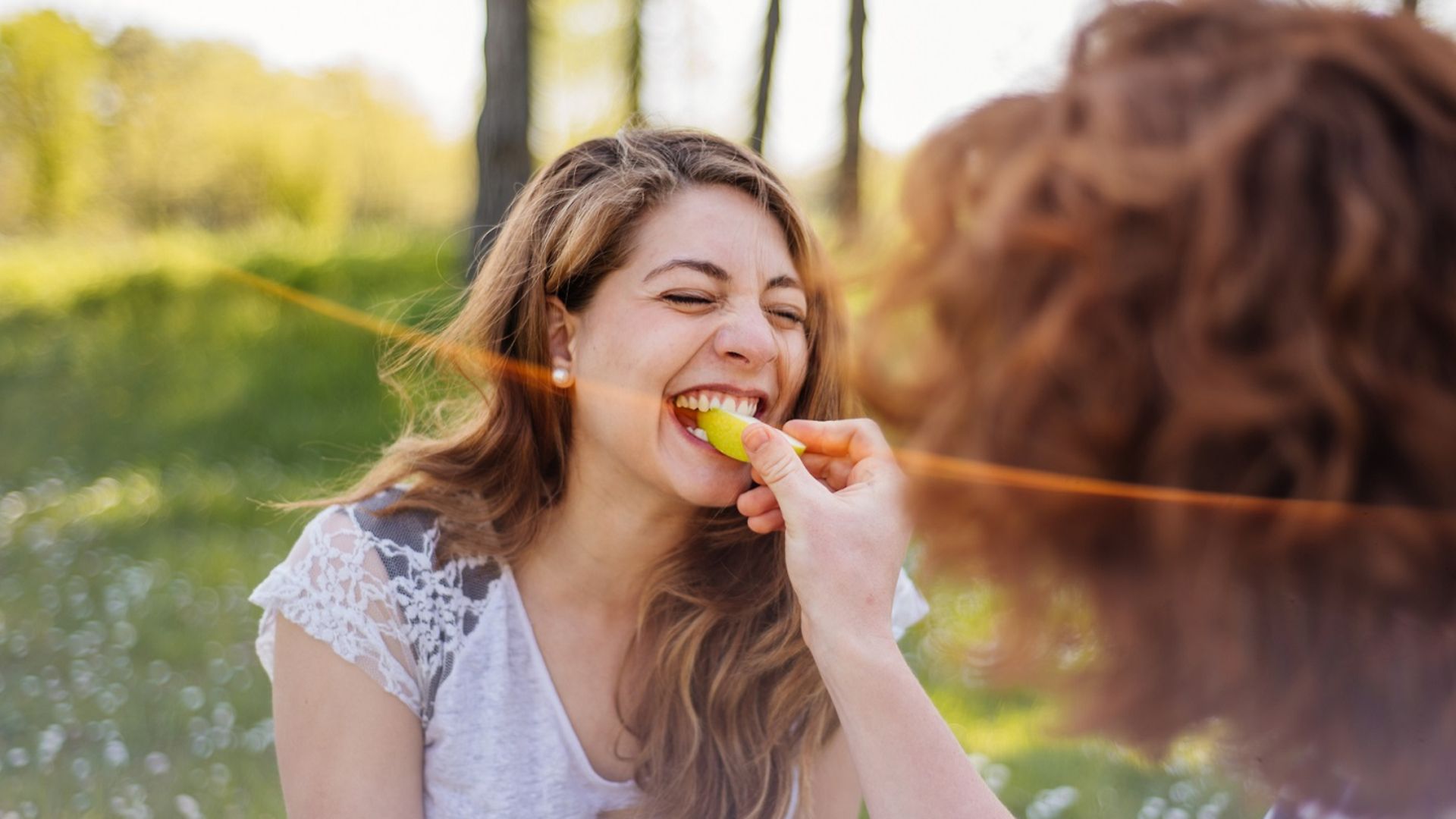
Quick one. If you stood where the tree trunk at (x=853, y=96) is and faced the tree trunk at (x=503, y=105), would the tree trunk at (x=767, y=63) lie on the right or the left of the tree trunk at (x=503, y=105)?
right

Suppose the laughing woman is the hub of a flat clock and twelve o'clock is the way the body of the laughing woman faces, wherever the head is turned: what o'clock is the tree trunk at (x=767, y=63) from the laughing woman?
The tree trunk is roughly at 6 o'clock from the laughing woman.

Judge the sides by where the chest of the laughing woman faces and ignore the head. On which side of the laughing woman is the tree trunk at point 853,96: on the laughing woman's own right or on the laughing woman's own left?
on the laughing woman's own left

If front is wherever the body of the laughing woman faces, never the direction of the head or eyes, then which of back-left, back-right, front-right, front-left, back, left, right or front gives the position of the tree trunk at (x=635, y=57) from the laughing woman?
back-left

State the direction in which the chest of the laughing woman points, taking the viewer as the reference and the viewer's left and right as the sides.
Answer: facing the viewer and to the right of the viewer

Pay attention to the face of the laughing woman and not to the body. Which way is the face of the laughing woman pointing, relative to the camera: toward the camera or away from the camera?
toward the camera

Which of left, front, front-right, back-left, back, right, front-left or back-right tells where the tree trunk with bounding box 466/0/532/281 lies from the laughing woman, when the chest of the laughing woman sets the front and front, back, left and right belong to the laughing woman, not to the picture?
back-left
